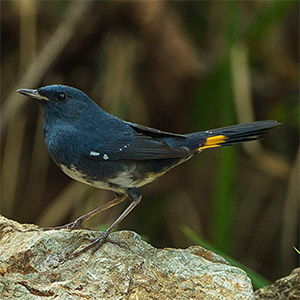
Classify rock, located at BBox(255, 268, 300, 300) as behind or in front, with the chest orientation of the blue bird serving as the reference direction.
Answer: behind

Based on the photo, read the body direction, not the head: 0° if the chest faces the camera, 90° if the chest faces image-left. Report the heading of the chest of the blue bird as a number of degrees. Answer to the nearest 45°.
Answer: approximately 90°
